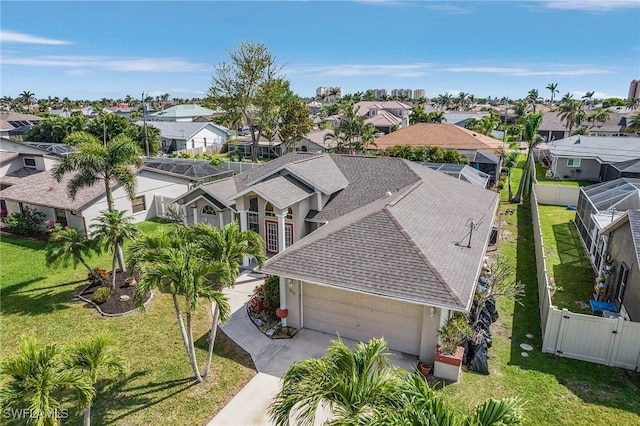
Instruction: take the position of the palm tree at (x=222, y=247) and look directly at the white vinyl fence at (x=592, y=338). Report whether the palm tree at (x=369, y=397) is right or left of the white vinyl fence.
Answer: right

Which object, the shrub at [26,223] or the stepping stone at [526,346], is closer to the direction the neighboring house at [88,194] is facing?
the shrub

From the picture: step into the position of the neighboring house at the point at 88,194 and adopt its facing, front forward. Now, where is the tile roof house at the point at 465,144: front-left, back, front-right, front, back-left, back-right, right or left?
back-left

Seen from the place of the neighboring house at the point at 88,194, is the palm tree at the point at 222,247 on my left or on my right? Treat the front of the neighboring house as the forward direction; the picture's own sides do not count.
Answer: on my left

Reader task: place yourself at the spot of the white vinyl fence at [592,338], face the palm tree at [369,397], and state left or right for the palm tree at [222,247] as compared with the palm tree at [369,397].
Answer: right

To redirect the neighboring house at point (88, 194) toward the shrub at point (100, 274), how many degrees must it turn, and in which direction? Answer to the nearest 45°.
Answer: approximately 45° to its left

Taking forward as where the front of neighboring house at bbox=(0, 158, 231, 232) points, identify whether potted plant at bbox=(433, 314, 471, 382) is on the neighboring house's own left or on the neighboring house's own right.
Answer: on the neighboring house's own left

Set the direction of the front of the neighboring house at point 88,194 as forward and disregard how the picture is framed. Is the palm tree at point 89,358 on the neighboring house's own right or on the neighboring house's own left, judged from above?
on the neighboring house's own left

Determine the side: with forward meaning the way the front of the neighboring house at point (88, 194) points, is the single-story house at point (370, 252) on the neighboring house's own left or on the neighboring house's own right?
on the neighboring house's own left

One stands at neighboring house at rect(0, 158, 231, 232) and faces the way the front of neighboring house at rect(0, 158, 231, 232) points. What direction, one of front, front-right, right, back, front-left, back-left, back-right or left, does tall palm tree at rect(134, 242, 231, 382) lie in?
front-left

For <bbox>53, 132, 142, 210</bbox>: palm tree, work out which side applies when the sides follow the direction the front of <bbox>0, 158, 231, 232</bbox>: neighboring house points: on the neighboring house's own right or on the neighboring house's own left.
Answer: on the neighboring house's own left

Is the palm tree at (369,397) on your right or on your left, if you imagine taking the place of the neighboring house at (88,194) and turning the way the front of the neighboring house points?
on your left

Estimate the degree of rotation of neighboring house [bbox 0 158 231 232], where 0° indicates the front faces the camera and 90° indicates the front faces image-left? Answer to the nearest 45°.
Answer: approximately 45°
